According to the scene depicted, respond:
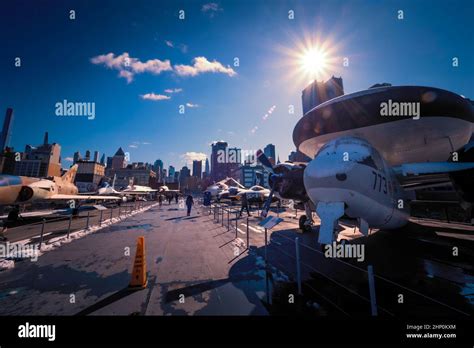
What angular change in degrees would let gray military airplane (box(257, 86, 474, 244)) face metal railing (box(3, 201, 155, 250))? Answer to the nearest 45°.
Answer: approximately 45° to its right

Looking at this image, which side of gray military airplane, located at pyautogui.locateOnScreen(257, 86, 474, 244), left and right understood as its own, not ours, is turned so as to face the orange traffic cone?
front

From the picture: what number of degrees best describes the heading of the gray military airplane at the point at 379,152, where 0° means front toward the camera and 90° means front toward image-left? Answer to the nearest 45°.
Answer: approximately 45°
